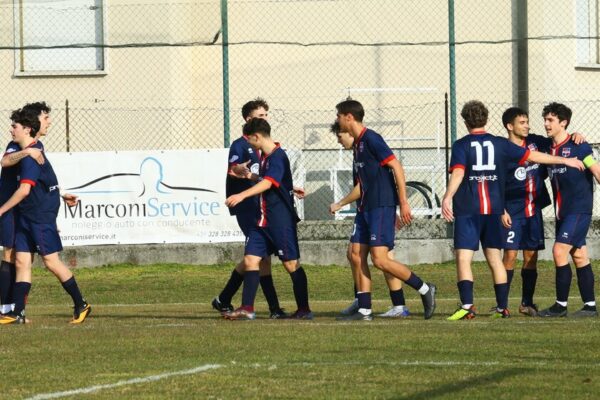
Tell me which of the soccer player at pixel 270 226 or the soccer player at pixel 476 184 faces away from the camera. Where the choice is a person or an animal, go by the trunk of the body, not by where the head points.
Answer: the soccer player at pixel 476 184

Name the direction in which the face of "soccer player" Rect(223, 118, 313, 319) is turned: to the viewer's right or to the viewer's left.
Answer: to the viewer's left

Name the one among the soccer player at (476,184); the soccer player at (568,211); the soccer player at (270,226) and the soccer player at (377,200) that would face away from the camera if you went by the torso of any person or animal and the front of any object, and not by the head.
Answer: the soccer player at (476,184)

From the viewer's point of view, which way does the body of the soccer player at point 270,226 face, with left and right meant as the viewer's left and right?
facing to the left of the viewer

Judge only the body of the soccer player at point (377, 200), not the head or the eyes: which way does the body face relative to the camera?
to the viewer's left

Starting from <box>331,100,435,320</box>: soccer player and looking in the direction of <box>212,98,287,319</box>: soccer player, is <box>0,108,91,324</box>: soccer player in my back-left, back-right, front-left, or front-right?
front-left

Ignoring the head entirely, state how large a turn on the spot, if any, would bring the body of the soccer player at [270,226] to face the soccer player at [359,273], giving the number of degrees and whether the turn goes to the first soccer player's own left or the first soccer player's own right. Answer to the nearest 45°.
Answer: approximately 180°

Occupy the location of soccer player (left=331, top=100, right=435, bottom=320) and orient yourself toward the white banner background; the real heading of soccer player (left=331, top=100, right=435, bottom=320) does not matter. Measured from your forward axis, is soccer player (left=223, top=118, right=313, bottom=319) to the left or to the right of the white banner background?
left
